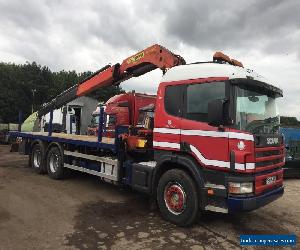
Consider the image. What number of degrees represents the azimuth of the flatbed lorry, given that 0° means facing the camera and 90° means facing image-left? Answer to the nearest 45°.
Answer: approximately 315°

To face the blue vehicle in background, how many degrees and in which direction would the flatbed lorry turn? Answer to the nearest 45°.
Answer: approximately 90° to its left
